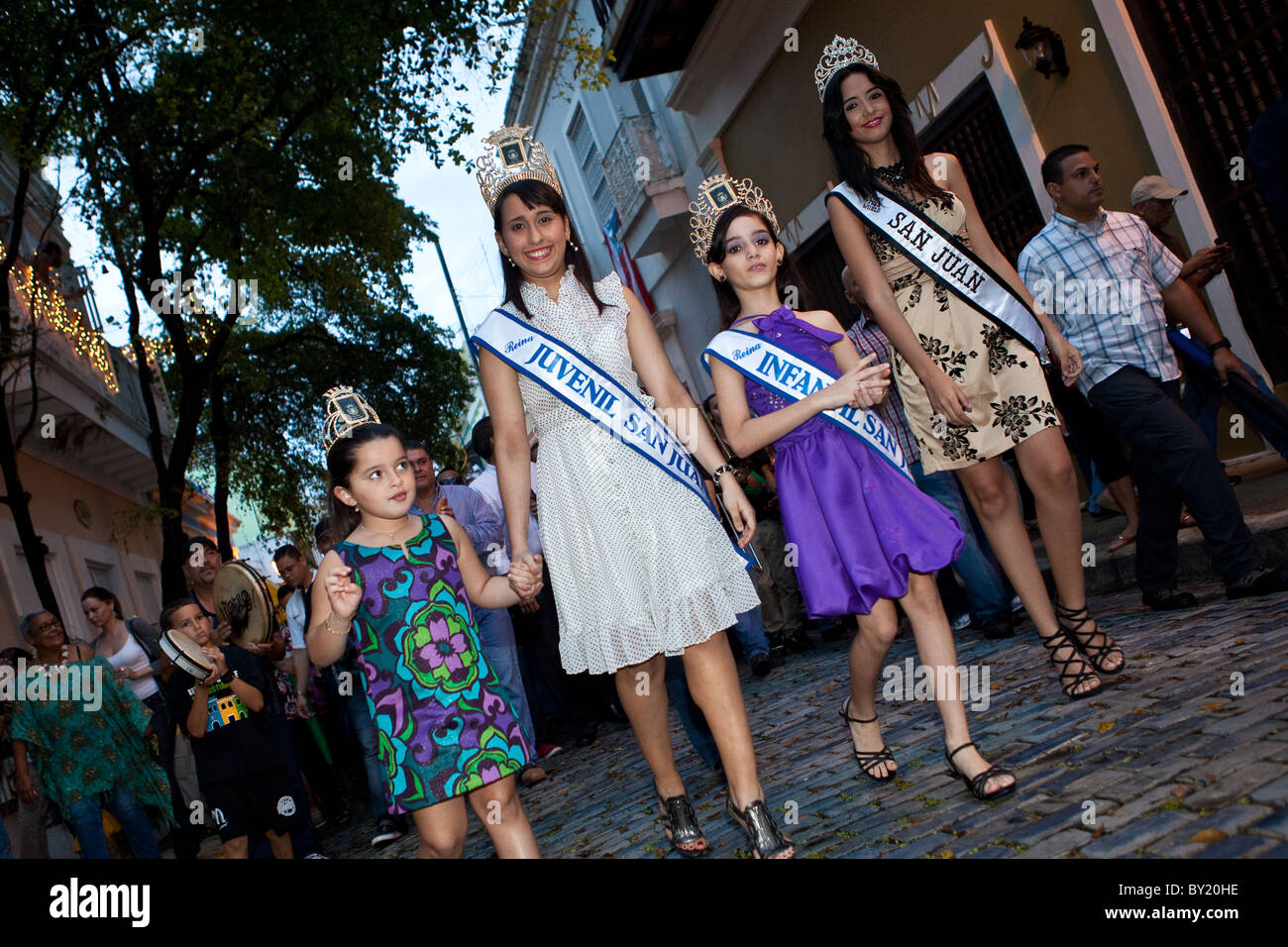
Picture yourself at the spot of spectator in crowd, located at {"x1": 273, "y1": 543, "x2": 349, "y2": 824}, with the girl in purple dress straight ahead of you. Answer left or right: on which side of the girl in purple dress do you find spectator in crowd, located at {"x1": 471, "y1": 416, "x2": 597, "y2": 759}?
left

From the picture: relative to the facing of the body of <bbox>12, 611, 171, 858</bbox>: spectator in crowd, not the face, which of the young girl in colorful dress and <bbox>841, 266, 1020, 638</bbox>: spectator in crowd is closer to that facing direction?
the young girl in colorful dress

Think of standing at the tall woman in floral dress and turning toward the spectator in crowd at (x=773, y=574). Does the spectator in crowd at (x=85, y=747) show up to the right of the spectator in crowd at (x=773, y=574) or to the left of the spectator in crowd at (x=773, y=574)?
left

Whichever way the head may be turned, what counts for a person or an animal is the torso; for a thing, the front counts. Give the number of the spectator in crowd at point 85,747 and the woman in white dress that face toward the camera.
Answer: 2

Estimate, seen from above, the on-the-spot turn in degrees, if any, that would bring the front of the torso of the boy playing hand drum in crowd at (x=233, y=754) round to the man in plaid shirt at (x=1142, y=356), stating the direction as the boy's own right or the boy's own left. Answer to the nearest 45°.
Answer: approximately 45° to the boy's own left
